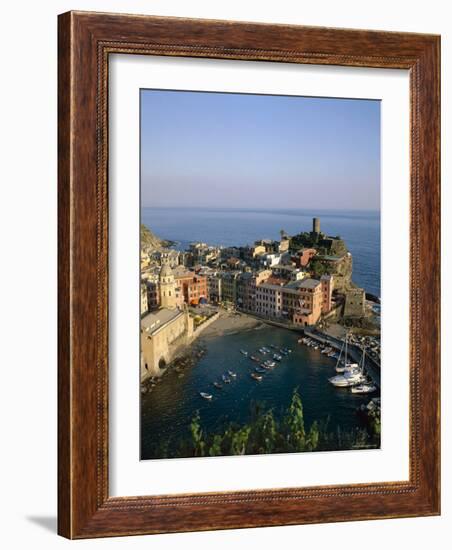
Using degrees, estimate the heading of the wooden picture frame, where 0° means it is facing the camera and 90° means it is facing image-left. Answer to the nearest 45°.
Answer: approximately 315°
